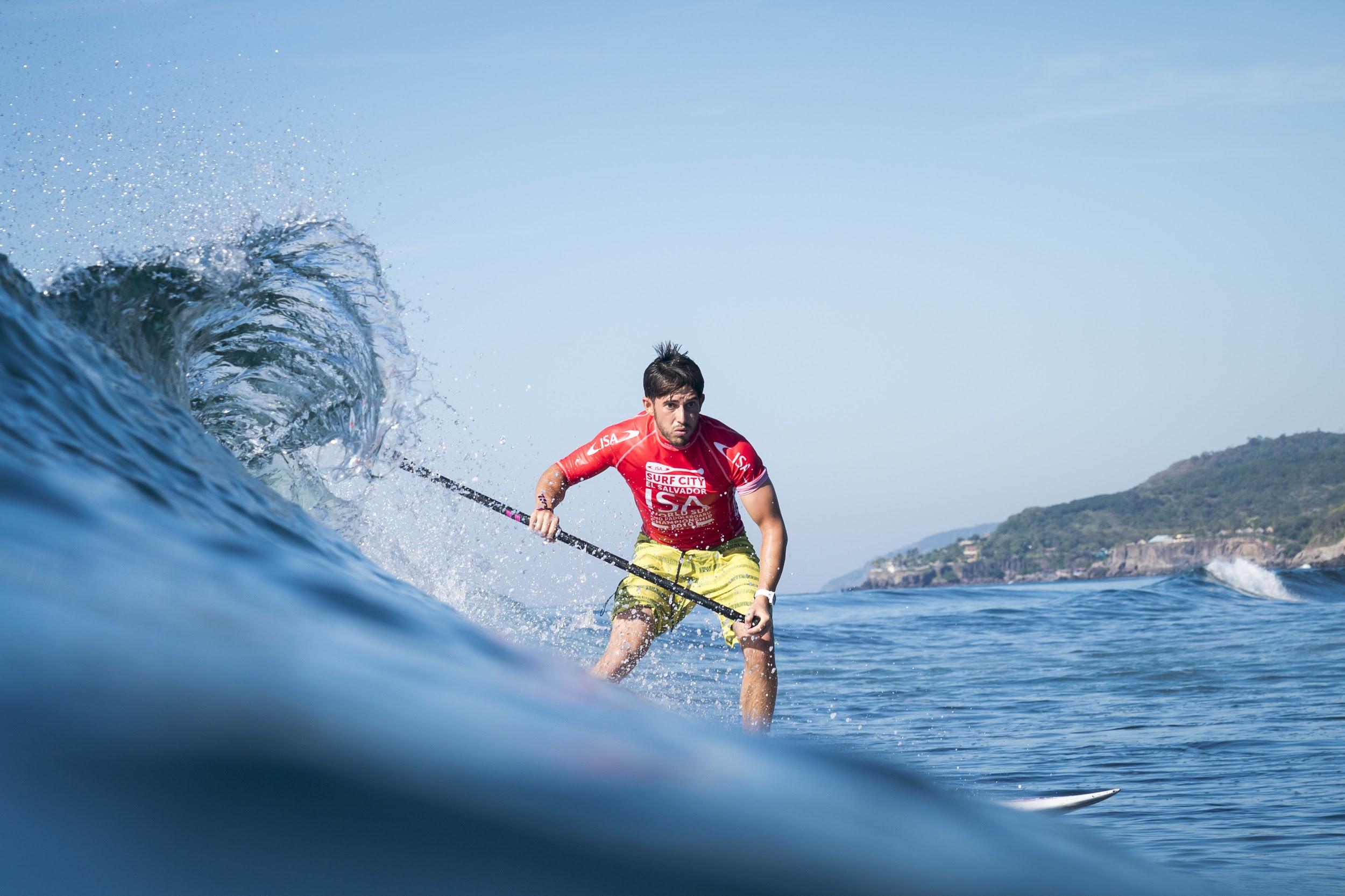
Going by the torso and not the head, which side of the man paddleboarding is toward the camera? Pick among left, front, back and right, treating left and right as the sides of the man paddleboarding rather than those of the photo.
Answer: front
